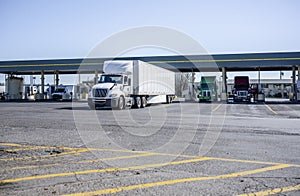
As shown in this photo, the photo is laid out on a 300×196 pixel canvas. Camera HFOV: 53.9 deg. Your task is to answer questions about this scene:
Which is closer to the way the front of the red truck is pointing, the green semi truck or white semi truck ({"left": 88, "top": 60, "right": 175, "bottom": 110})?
the white semi truck

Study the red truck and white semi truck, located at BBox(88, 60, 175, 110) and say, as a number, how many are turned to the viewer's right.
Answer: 0

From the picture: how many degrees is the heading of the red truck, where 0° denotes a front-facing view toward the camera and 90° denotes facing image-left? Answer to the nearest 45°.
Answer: approximately 0°

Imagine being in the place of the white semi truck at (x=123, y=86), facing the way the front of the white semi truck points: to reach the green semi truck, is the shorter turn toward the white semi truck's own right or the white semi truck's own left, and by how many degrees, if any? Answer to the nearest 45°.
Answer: approximately 180°

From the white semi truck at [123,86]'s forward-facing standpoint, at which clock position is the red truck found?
The red truck is roughly at 6 o'clock from the white semi truck.

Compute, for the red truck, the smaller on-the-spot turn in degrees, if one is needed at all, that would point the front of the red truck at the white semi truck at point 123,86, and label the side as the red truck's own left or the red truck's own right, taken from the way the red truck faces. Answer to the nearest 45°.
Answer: approximately 45° to the red truck's own right

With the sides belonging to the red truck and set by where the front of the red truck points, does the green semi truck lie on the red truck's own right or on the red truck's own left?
on the red truck's own right

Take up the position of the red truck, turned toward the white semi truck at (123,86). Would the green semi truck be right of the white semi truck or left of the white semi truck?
right

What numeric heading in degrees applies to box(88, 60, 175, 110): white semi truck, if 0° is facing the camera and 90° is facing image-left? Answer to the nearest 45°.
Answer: approximately 45°
